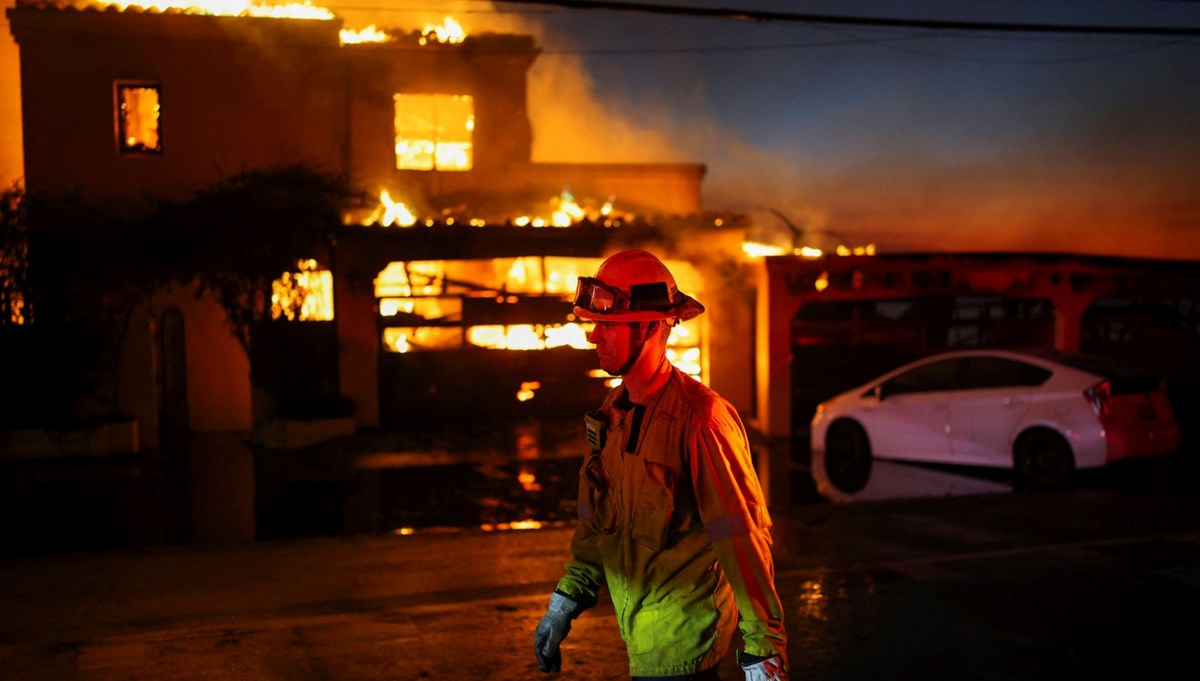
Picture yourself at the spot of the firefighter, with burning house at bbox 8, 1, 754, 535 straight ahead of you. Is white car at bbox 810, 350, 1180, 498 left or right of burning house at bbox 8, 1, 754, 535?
right

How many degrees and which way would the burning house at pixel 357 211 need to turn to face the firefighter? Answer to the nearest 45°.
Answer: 0° — it already faces them

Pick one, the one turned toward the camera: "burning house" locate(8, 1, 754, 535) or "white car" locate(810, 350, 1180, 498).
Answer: the burning house

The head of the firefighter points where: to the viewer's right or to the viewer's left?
to the viewer's left

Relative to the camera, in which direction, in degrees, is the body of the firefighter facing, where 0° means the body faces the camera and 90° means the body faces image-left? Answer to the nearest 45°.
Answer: approximately 45°

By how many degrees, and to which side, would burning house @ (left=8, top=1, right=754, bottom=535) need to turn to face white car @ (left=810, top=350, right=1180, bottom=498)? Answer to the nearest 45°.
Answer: approximately 45° to its left

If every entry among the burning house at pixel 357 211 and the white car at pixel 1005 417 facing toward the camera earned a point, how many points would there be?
1

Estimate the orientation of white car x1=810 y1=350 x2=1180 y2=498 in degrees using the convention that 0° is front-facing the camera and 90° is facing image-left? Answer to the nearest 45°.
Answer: approximately 135°

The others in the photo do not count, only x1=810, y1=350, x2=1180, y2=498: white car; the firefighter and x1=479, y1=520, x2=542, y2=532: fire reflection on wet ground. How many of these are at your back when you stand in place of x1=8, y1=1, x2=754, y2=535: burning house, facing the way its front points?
0

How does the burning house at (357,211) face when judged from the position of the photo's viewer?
facing the viewer

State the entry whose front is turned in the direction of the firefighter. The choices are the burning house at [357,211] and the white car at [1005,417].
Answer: the burning house

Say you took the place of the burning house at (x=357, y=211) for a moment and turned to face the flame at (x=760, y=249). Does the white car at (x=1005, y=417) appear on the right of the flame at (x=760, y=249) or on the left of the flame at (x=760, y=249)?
right

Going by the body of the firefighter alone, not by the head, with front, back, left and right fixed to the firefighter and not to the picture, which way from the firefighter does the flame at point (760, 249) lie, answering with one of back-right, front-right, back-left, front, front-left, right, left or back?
back-right
